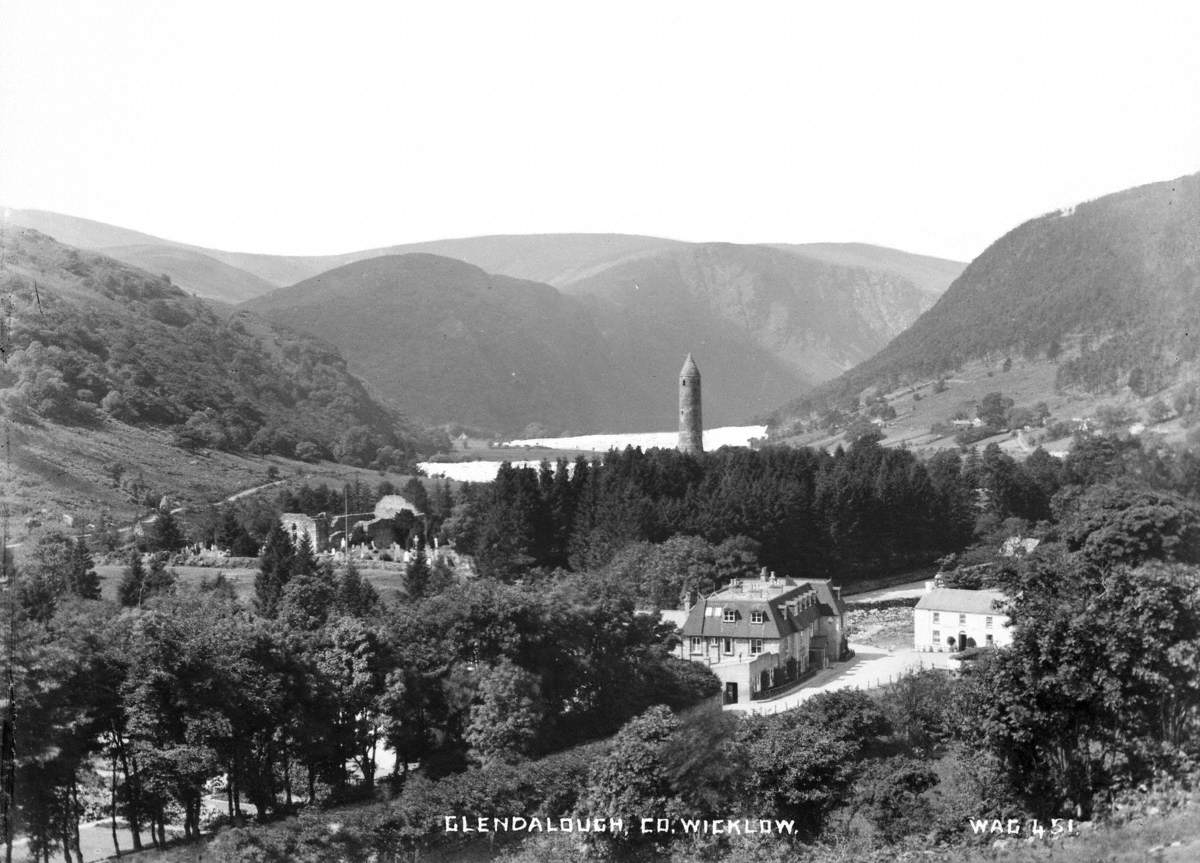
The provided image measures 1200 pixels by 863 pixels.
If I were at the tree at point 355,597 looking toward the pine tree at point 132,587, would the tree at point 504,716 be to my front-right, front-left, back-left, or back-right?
back-left

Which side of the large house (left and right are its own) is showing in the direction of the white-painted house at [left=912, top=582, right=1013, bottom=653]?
left

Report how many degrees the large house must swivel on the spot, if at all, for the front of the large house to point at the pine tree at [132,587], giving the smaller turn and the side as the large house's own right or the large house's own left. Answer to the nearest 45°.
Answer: approximately 135° to the large house's own right

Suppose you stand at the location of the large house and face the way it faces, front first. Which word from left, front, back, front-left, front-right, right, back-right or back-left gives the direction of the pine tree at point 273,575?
back-right

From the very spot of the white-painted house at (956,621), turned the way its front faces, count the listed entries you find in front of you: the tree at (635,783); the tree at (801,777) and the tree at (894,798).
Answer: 3

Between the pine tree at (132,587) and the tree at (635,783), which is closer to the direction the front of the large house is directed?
the tree
